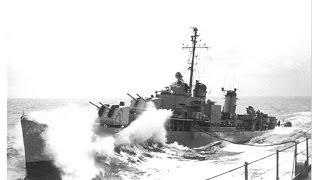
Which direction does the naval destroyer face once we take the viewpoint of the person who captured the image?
facing the viewer and to the left of the viewer

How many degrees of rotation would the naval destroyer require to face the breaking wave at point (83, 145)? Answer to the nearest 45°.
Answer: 0° — it already faces it
